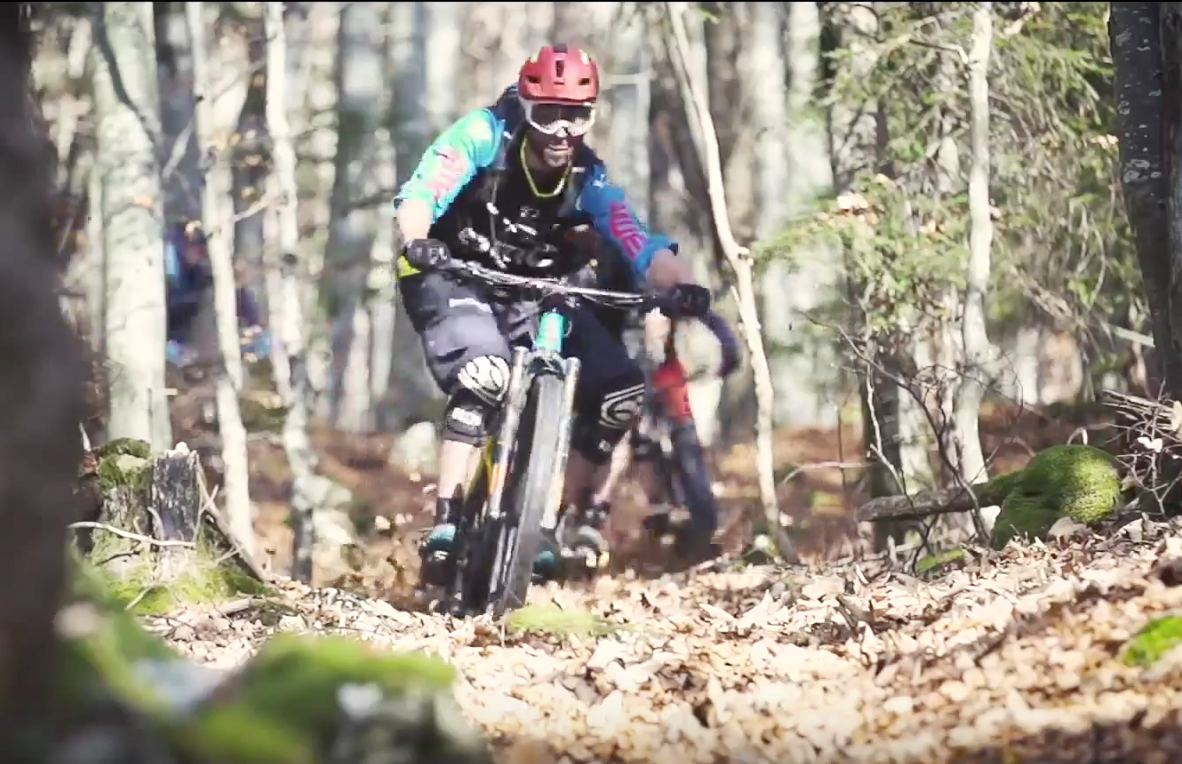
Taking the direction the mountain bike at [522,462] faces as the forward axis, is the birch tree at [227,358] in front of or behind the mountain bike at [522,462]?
behind

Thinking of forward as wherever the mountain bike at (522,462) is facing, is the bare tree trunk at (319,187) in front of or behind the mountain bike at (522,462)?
behind

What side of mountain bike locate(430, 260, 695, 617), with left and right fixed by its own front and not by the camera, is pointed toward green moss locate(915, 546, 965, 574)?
left

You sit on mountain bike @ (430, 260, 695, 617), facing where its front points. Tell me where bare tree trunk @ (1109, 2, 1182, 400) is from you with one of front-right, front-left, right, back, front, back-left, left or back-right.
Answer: left

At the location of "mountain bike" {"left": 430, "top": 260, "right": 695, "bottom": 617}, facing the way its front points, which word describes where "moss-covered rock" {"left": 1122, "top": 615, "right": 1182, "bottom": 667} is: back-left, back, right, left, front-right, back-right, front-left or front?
front-left

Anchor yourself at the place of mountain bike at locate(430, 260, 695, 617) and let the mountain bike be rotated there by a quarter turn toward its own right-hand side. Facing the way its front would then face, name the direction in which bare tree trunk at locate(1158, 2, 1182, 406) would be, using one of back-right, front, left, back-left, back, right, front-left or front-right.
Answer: back

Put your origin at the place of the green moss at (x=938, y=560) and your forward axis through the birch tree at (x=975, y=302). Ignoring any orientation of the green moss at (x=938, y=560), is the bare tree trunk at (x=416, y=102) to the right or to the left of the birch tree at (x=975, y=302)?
left

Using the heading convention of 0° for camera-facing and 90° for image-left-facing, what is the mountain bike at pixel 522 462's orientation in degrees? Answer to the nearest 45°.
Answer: approximately 0°

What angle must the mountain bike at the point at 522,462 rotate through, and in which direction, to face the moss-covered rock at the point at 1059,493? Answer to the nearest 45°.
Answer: approximately 90° to its left

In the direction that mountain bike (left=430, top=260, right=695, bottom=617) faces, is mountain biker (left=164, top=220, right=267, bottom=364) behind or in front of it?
behind

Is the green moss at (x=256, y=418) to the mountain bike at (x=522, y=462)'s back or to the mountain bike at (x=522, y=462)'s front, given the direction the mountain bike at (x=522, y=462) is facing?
to the back
